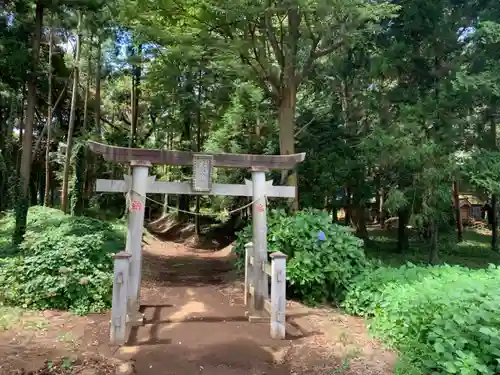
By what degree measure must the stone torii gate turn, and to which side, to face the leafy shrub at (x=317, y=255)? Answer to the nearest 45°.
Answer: approximately 90° to its left

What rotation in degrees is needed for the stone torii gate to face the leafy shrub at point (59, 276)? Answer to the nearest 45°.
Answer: approximately 90° to its right

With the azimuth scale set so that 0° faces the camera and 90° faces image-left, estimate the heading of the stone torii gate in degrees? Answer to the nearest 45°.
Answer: approximately 0°

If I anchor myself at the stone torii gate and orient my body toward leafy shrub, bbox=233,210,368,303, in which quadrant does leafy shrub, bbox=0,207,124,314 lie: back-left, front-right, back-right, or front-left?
back-left
